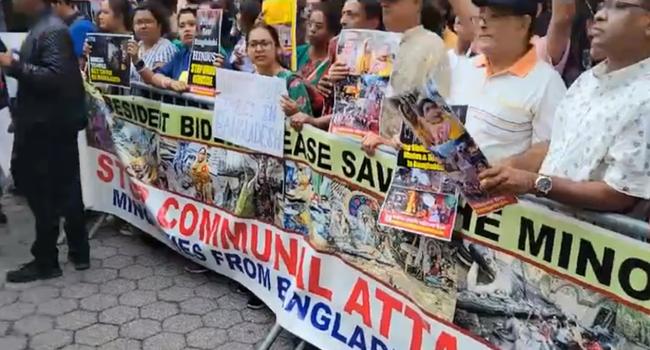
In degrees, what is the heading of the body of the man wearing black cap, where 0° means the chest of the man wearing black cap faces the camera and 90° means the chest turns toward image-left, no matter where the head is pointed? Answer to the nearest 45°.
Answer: approximately 45°

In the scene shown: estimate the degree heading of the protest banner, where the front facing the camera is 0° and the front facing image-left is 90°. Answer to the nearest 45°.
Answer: approximately 45°

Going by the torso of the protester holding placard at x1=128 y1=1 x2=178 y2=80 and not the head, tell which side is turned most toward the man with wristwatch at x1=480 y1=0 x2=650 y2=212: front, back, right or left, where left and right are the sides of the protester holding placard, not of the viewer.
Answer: left

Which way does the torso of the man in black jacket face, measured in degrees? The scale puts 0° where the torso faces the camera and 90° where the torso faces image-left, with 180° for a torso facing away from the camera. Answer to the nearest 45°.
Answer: approximately 90°

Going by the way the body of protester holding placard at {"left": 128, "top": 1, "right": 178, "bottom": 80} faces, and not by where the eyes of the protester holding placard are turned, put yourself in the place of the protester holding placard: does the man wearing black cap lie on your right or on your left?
on your left

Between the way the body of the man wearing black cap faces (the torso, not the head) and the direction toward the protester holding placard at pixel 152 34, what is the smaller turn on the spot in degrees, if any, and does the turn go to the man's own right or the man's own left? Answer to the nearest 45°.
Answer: approximately 90° to the man's own right

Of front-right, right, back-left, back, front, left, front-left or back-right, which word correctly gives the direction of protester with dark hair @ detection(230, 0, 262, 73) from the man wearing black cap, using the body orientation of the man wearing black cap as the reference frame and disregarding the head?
right

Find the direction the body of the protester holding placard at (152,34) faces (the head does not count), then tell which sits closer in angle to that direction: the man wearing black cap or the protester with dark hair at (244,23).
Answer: the man wearing black cap

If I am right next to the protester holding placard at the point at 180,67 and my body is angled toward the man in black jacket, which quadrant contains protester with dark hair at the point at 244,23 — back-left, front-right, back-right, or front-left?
back-left
